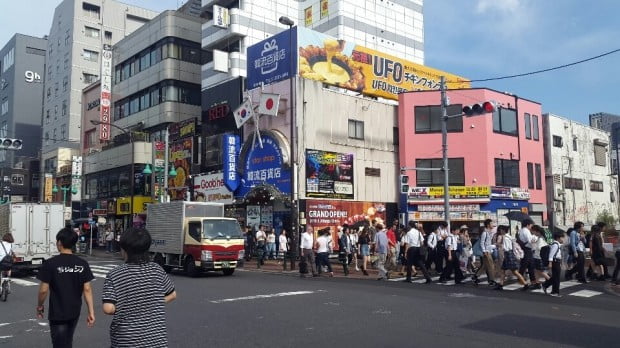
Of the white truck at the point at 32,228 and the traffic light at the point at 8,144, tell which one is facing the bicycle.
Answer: the traffic light

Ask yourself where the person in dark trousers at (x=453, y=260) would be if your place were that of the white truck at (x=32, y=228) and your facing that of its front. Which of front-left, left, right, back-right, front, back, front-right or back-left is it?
back-right

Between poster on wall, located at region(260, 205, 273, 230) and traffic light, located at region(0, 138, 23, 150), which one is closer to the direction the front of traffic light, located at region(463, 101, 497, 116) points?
the traffic light

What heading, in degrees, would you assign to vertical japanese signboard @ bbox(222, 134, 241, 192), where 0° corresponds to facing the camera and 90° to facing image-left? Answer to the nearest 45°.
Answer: approximately 0°

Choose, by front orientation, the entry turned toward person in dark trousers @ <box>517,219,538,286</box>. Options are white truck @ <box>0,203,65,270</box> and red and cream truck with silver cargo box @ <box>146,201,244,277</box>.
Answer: red and cream truck with silver cargo box @ <box>146,201,244,277</box>
